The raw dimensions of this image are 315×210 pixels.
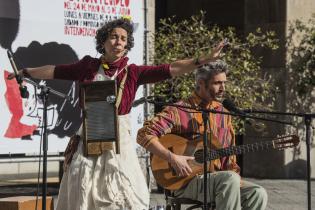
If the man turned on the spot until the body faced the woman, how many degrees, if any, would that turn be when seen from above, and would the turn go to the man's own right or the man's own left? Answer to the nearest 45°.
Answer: approximately 90° to the man's own right
